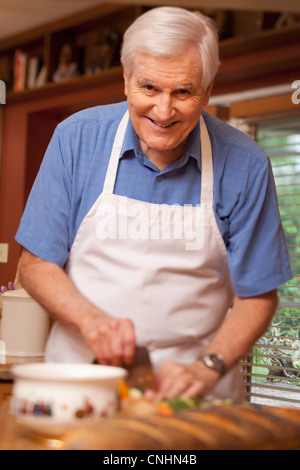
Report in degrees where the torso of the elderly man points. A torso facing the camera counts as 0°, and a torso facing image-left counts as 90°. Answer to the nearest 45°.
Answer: approximately 0°

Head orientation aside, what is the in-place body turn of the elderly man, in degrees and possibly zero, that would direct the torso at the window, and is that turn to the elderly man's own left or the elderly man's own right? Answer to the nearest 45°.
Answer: approximately 180°

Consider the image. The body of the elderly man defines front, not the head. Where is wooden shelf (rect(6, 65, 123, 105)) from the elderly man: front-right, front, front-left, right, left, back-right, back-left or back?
back
